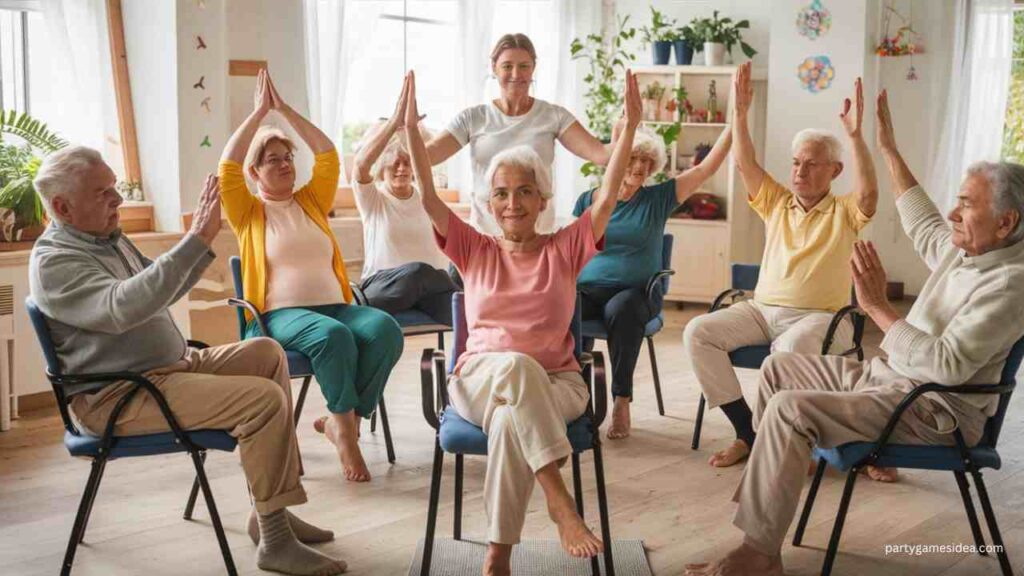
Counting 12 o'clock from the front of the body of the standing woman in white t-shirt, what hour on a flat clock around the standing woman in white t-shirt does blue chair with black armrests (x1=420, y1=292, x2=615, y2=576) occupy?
The blue chair with black armrests is roughly at 12 o'clock from the standing woman in white t-shirt.

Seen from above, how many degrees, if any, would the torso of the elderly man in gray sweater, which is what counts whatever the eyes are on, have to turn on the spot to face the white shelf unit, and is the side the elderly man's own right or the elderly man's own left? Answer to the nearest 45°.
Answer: approximately 45° to the elderly man's own left

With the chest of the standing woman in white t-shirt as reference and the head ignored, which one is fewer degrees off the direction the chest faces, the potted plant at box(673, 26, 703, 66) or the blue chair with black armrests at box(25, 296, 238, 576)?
the blue chair with black armrests

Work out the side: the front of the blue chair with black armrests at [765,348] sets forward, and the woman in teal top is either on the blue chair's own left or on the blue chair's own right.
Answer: on the blue chair's own right

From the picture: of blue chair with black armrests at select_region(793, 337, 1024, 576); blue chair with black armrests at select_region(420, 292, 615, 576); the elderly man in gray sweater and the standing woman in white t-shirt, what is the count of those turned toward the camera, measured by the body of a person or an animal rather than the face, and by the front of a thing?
2

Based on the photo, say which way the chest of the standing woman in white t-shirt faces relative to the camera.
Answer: toward the camera

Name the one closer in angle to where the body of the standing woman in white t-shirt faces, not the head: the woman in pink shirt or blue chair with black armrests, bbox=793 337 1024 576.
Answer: the woman in pink shirt

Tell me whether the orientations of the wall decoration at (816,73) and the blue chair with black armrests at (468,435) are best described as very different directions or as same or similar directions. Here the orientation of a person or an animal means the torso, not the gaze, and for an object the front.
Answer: same or similar directions

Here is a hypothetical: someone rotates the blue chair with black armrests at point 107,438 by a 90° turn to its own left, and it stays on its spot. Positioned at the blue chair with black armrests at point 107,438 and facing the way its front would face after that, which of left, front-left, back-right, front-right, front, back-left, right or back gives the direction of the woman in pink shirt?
right

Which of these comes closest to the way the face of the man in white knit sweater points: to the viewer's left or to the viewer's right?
to the viewer's left

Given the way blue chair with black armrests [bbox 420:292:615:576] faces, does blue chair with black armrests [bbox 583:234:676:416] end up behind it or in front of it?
behind

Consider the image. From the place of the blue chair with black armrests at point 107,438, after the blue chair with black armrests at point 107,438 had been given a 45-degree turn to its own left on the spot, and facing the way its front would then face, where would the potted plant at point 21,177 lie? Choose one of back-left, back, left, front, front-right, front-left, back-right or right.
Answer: front-left

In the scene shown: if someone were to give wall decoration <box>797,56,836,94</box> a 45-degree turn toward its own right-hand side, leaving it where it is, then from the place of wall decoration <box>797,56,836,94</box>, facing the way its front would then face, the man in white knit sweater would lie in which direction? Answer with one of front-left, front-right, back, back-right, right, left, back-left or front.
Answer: front-left

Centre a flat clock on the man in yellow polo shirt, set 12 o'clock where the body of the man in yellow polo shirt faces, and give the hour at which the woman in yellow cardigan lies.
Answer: The woman in yellow cardigan is roughly at 1 o'clock from the man in yellow polo shirt.

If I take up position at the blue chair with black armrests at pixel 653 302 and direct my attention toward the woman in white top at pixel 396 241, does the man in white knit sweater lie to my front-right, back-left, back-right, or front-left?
back-left

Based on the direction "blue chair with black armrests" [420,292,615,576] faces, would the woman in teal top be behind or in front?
behind

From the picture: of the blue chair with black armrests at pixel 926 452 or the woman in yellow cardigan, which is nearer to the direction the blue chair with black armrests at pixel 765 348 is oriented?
the woman in yellow cardigan

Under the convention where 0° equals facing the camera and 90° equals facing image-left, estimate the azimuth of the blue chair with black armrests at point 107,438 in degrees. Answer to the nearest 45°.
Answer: approximately 270°
